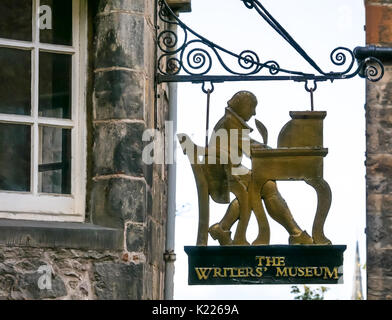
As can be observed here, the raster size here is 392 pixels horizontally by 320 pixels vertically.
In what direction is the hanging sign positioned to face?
toward the camera

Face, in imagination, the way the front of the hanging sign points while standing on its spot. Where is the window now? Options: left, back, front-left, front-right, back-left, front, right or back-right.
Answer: right
